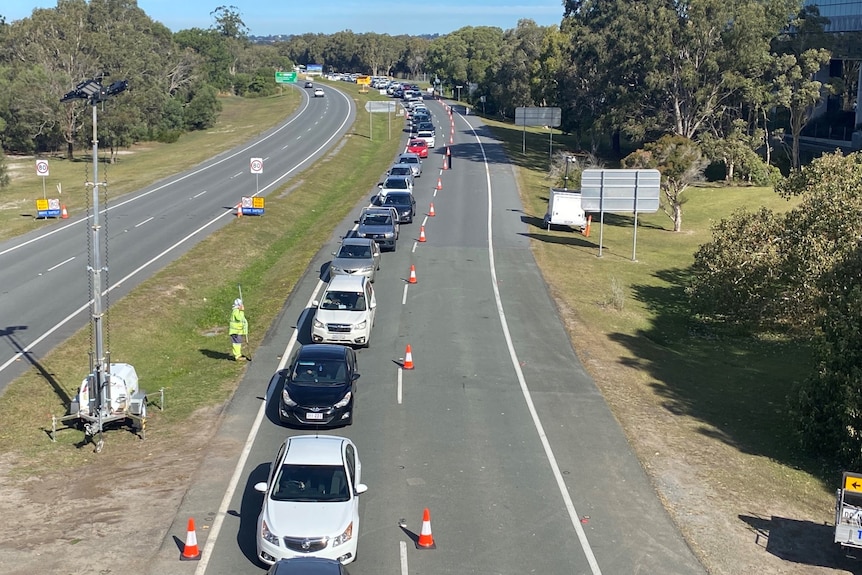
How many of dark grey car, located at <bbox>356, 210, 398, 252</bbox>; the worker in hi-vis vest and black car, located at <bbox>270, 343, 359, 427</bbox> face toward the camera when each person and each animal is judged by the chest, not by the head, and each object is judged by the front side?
2

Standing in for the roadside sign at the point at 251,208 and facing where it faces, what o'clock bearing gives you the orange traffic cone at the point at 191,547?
The orange traffic cone is roughly at 12 o'clock from the roadside sign.

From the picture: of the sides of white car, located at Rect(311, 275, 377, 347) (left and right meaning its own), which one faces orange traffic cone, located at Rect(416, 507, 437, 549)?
front

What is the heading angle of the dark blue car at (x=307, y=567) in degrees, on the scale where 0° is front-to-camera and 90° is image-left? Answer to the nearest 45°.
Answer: approximately 0°

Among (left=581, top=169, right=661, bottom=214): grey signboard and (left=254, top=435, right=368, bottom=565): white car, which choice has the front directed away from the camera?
the grey signboard

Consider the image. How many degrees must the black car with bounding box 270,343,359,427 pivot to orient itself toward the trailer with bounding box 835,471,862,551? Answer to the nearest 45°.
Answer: approximately 45° to its left

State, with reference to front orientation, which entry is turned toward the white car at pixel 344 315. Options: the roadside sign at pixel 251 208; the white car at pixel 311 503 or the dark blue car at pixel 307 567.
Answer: the roadside sign
